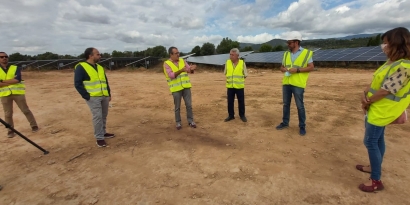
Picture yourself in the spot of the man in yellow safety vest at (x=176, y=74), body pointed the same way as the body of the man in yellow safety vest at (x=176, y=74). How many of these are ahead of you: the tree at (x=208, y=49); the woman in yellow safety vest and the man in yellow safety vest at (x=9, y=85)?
1

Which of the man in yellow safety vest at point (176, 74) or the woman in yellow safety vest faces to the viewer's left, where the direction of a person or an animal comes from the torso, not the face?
the woman in yellow safety vest

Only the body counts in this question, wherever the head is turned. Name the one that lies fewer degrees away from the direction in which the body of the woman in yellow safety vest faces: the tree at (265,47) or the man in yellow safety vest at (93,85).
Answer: the man in yellow safety vest

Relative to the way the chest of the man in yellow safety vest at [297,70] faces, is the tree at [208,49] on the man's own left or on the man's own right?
on the man's own right

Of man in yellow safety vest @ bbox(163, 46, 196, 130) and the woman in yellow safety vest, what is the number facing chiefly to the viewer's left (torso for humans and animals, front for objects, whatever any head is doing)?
1

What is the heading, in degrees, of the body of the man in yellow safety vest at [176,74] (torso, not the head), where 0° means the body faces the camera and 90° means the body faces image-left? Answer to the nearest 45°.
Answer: approximately 315°

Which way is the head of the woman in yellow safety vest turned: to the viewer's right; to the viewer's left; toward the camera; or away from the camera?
to the viewer's left

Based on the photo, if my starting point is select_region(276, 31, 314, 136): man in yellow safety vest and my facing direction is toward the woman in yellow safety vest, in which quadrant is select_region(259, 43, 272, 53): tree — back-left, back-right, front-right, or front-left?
back-left

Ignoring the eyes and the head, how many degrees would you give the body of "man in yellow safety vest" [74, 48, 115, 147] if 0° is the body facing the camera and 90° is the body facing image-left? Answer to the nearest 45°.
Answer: approximately 315°

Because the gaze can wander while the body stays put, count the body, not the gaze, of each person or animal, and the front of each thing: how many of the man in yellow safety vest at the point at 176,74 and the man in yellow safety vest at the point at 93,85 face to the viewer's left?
0

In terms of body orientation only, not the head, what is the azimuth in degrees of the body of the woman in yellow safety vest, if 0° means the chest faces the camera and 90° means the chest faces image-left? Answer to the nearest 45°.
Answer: approximately 90°
